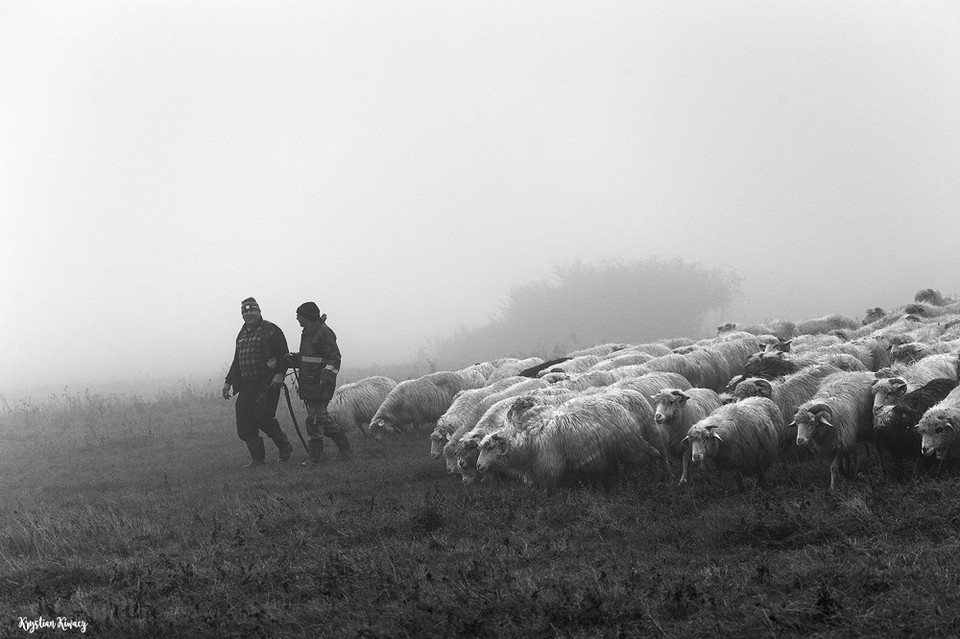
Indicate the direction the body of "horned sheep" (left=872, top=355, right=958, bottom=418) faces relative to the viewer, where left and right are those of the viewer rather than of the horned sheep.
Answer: facing to the left of the viewer

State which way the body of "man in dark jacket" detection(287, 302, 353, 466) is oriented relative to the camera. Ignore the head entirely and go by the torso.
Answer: to the viewer's left

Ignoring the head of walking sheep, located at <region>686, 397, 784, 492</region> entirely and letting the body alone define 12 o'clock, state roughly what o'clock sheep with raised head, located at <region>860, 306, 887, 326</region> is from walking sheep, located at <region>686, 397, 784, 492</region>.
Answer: sheep with raised head, located at <region>860, 306, 887, 326</region> is roughly at 5 o'clock from walking sheep, located at <region>686, 397, 784, 492</region>.

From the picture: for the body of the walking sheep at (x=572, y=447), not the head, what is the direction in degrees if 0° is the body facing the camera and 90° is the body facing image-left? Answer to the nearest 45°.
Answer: approximately 90°

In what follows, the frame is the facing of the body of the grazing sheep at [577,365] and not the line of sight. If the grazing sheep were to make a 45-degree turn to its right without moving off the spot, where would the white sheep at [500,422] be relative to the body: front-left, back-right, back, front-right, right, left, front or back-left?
back-left

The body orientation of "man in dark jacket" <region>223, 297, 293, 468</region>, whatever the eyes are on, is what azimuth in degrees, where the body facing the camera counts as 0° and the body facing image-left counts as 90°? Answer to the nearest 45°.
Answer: approximately 45°

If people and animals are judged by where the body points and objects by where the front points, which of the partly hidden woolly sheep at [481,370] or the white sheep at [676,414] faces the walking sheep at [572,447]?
the white sheep

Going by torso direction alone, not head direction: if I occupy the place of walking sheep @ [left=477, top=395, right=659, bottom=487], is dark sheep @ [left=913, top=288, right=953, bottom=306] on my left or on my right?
on my right

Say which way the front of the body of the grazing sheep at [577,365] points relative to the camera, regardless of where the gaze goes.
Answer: to the viewer's left

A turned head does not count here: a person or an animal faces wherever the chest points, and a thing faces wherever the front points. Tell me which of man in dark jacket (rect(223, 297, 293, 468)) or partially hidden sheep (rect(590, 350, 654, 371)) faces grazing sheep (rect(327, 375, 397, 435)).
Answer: partially hidden sheep (rect(590, 350, 654, 371))

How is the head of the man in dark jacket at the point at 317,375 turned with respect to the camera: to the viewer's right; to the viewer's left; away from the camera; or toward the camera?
to the viewer's left
